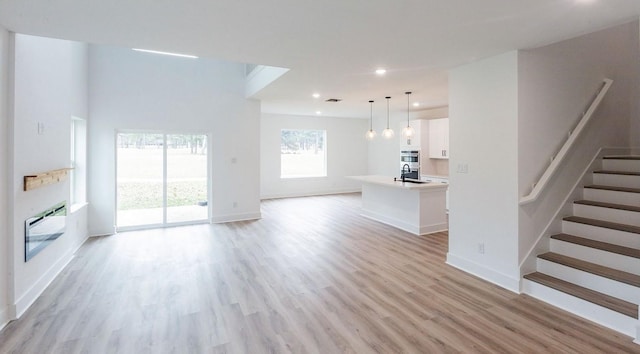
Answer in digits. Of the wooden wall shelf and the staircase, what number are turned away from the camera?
0

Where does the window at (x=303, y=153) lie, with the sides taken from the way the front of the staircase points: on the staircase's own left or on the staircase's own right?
on the staircase's own right

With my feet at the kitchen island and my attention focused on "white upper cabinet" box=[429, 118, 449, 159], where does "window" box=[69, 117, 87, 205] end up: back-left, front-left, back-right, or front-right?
back-left

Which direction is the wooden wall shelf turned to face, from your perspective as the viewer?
facing the viewer and to the right of the viewer

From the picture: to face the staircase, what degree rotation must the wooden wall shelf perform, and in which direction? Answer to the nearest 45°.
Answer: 0° — it already faces it

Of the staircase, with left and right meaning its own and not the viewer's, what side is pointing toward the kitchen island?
right

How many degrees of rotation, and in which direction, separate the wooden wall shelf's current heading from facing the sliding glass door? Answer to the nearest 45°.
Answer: approximately 90° to its left

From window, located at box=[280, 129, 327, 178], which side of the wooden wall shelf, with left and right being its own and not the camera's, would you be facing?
left

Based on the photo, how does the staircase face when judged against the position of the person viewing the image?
facing the viewer and to the left of the viewer

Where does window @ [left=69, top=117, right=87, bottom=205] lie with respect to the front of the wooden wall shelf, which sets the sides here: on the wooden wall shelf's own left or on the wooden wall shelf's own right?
on the wooden wall shelf's own left
